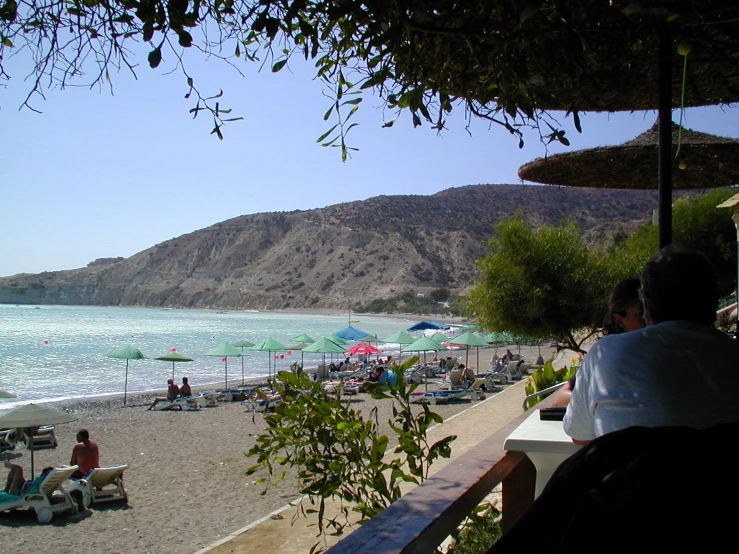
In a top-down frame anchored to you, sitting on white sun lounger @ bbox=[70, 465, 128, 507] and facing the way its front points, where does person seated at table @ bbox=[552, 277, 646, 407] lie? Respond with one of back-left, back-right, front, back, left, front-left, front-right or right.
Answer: back-left

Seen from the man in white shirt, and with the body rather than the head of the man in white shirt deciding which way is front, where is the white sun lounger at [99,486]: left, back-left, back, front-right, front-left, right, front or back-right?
front-left

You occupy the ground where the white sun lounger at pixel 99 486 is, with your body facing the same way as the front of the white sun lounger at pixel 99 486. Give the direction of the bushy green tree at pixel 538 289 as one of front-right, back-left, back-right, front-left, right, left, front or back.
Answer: back-right

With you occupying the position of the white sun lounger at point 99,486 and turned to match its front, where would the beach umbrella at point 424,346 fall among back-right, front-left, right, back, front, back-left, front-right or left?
right

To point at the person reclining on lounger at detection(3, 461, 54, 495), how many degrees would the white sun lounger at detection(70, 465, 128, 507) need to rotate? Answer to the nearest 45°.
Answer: approximately 45° to its left

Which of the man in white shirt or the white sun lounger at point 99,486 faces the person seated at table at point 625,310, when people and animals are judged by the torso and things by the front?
the man in white shirt

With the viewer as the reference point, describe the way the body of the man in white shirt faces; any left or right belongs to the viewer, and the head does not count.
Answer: facing away from the viewer

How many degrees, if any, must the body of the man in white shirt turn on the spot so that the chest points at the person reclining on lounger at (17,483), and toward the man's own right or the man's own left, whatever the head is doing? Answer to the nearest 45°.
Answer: approximately 45° to the man's own left

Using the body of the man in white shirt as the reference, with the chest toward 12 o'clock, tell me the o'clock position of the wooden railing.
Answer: The wooden railing is roughly at 8 o'clock from the man in white shirt.

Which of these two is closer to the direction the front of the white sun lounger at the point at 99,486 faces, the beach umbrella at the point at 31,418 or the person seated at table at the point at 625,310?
the beach umbrella

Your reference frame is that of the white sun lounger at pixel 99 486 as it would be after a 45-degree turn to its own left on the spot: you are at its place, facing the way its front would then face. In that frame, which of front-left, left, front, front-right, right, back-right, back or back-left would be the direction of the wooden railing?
left

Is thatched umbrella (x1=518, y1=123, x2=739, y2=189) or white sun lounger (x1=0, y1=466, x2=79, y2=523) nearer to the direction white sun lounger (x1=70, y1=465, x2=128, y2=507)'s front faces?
the white sun lounger

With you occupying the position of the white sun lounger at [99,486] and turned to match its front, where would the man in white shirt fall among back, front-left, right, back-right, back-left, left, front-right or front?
back-left
